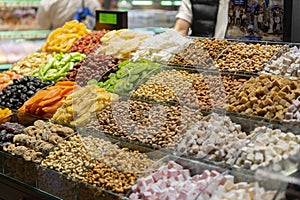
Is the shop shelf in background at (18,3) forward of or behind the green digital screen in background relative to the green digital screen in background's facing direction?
behind

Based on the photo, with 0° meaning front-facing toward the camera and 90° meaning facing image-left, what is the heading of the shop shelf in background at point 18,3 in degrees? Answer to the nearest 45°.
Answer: approximately 0°

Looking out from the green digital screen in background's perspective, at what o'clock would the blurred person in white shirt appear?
The blurred person in white shirt is roughly at 8 o'clock from the green digital screen in background.

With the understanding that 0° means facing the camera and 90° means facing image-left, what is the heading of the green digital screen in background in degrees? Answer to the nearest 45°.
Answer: approximately 0°

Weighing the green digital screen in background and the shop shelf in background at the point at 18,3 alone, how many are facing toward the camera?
2

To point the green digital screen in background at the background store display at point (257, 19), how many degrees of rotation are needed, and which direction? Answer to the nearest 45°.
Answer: approximately 45° to its left

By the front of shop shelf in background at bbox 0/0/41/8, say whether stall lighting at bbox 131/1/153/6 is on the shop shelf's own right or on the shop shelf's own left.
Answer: on the shop shelf's own left
